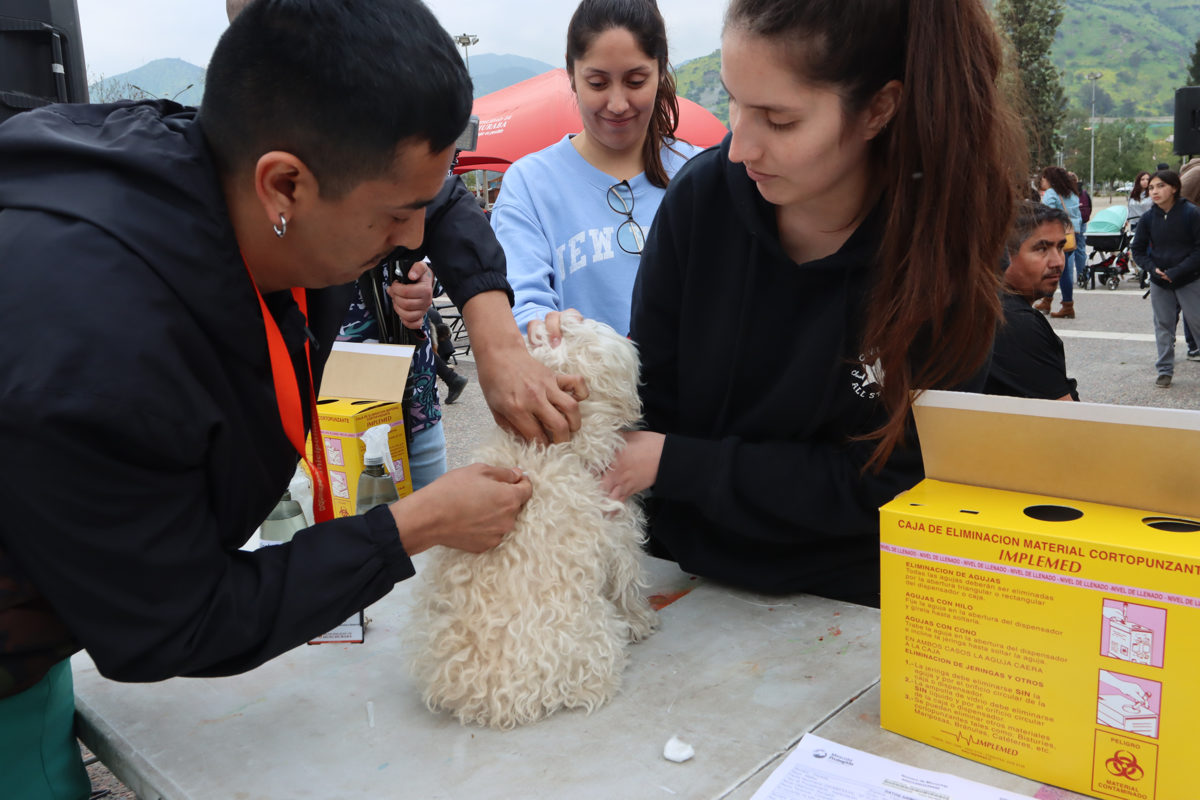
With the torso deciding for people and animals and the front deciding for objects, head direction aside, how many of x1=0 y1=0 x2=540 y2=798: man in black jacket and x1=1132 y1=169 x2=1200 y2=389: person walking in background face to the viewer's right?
1

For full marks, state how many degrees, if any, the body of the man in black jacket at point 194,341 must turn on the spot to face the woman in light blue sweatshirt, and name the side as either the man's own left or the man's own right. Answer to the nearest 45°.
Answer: approximately 45° to the man's own left

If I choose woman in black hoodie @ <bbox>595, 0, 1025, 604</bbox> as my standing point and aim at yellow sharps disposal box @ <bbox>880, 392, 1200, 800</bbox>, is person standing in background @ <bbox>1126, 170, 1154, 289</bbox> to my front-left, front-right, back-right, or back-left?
back-left

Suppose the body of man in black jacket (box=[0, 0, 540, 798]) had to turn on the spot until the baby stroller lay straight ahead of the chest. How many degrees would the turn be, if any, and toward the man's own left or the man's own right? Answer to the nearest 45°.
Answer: approximately 45° to the man's own left

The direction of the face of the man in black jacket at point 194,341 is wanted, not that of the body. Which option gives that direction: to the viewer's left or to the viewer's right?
to the viewer's right

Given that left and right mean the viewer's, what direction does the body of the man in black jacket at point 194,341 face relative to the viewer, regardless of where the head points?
facing to the right of the viewer

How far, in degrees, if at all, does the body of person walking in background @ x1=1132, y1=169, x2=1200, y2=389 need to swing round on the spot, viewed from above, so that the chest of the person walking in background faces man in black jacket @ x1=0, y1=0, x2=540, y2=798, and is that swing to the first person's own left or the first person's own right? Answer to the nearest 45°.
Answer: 0° — they already face them
